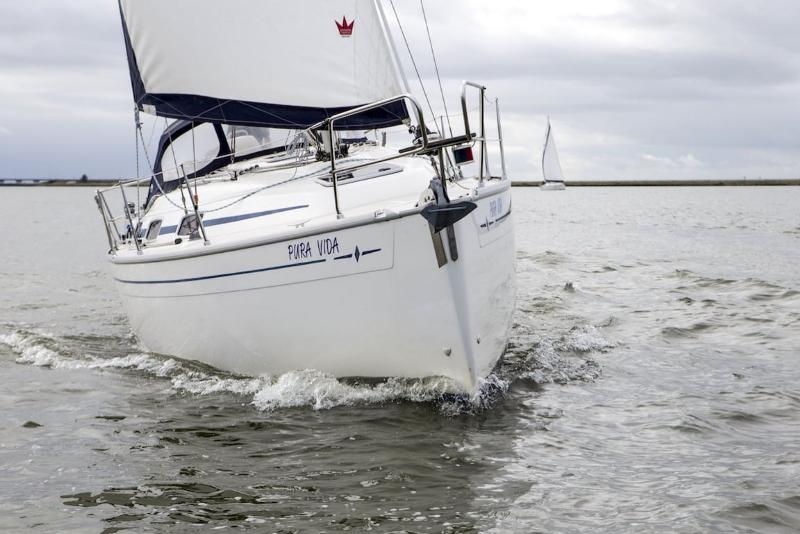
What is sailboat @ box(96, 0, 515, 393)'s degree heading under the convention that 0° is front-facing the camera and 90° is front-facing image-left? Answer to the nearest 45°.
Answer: approximately 315°
